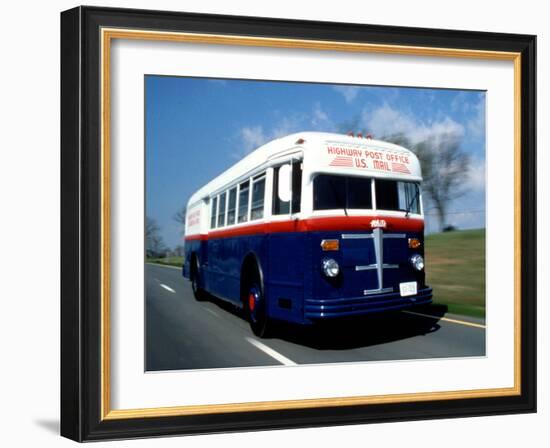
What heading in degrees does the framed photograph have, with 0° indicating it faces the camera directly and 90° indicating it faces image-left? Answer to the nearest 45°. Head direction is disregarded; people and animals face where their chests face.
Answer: approximately 315°
